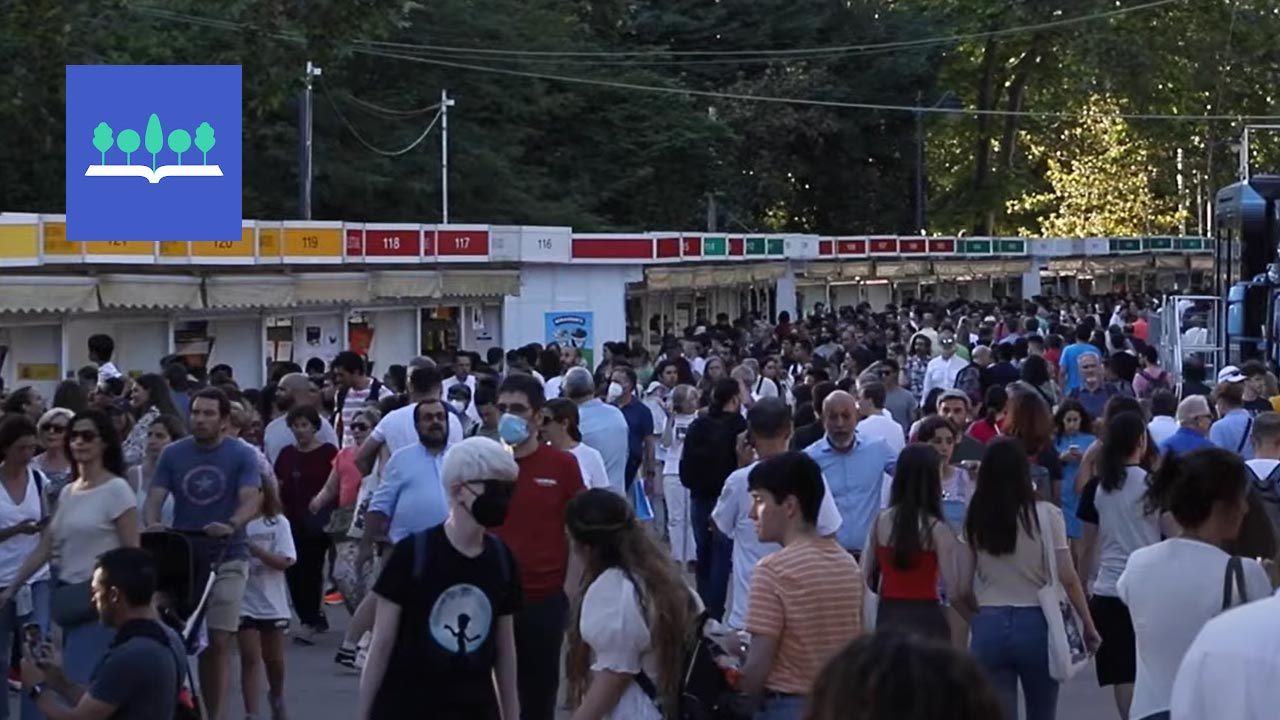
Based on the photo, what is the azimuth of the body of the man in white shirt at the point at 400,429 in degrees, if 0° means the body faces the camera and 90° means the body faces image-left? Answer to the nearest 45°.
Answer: approximately 180°

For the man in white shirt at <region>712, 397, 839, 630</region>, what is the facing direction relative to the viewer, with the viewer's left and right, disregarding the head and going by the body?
facing away from the viewer

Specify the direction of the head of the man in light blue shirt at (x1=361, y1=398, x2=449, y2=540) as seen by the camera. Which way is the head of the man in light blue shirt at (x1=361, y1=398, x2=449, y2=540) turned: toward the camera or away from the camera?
toward the camera

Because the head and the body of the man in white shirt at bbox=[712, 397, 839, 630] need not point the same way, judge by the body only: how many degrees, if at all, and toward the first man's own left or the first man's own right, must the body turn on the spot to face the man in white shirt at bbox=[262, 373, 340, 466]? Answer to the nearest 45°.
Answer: approximately 45° to the first man's own left

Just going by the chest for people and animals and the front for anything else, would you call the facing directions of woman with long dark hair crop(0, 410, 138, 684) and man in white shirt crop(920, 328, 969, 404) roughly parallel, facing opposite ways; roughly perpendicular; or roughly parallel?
roughly parallel

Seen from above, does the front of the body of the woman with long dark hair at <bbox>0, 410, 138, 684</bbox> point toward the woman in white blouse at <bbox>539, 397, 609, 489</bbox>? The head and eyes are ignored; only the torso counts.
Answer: no

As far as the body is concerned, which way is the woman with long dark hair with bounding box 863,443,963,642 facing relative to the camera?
away from the camera

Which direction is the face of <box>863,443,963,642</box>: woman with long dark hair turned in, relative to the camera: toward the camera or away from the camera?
away from the camera

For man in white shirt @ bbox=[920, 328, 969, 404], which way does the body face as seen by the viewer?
toward the camera
